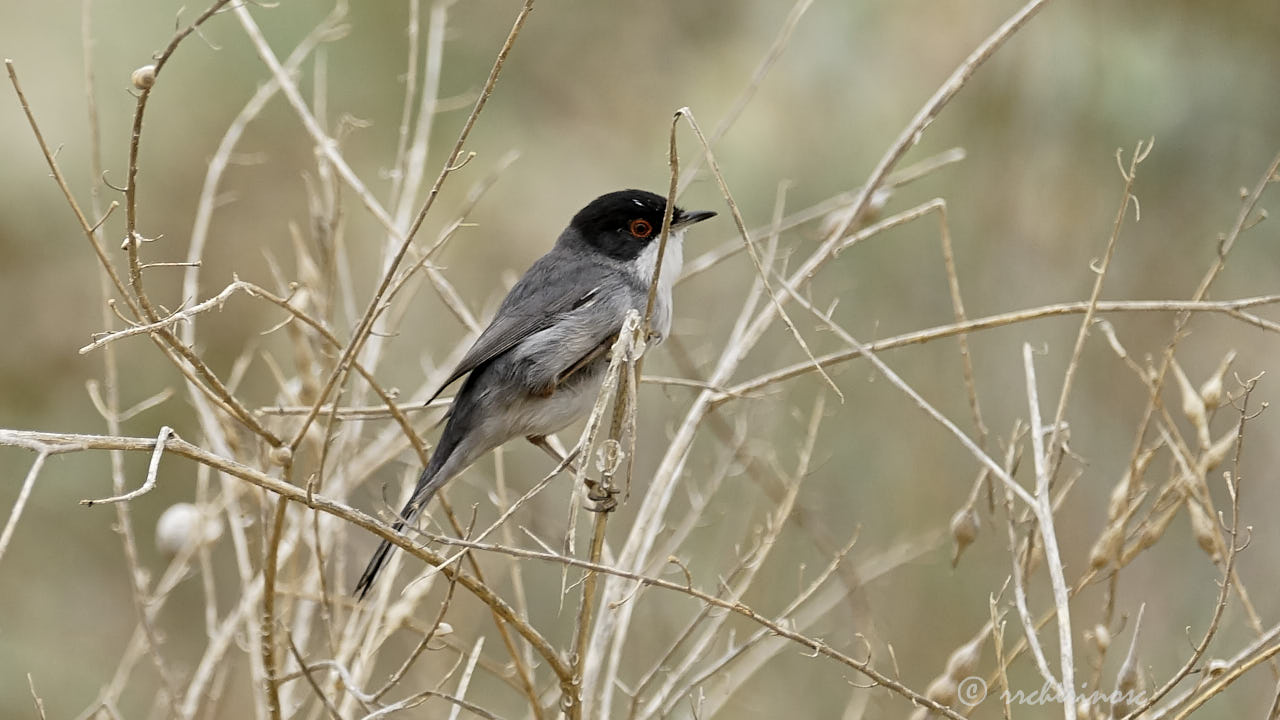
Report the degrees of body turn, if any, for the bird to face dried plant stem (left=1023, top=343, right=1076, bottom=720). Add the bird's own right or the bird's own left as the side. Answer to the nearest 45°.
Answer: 0° — it already faces it

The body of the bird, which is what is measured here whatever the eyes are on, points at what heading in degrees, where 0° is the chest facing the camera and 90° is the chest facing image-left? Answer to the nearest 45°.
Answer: approximately 270°

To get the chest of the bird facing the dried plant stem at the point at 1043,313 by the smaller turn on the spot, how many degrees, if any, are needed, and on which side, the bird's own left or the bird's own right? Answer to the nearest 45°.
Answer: approximately 45° to the bird's own right
